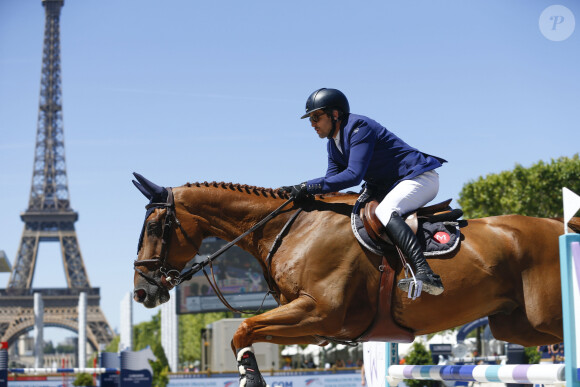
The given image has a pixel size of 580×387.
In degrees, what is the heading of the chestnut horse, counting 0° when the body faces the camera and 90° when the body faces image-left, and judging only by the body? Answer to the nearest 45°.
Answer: approximately 90°

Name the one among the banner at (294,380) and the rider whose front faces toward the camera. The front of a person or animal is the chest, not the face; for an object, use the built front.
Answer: the banner

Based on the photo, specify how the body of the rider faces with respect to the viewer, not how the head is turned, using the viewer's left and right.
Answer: facing to the left of the viewer

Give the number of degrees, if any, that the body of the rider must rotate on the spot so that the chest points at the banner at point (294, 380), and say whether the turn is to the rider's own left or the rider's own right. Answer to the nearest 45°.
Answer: approximately 90° to the rider's own right

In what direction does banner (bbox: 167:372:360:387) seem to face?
toward the camera

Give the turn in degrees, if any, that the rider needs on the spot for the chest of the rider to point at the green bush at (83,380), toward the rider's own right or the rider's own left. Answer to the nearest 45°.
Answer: approximately 45° to the rider's own right

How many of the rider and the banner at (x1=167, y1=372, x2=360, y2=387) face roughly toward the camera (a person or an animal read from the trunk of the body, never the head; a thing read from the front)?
1

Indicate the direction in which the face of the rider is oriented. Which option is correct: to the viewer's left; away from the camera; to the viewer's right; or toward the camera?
to the viewer's left

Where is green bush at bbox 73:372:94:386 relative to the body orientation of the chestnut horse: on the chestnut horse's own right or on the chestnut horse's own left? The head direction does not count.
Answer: on the chestnut horse's own right

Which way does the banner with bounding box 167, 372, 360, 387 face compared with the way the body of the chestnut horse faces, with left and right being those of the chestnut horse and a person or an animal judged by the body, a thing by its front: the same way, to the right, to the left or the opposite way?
to the left
